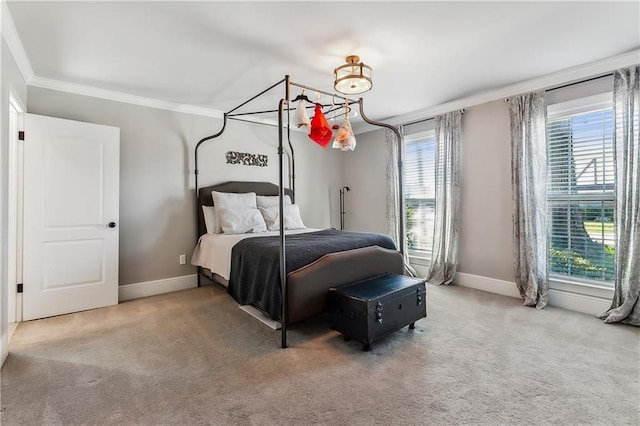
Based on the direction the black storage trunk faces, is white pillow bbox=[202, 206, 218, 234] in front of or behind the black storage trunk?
behind

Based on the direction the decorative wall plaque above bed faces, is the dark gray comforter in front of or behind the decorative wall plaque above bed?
in front

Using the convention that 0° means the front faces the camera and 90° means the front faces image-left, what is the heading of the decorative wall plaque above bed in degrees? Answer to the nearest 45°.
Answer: approximately 315°

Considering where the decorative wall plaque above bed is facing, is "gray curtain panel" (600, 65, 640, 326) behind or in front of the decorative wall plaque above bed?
in front

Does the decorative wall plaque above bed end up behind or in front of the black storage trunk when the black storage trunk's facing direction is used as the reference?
behind

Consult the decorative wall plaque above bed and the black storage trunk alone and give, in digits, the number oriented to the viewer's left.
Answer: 0

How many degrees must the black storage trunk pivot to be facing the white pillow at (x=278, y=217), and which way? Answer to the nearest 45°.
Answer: approximately 180°

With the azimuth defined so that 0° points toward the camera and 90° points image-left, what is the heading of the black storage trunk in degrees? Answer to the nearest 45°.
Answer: approximately 315°

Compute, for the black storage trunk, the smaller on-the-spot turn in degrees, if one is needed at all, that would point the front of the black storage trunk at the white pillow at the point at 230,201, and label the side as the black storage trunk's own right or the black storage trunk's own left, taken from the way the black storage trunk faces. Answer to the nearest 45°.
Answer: approximately 180°
